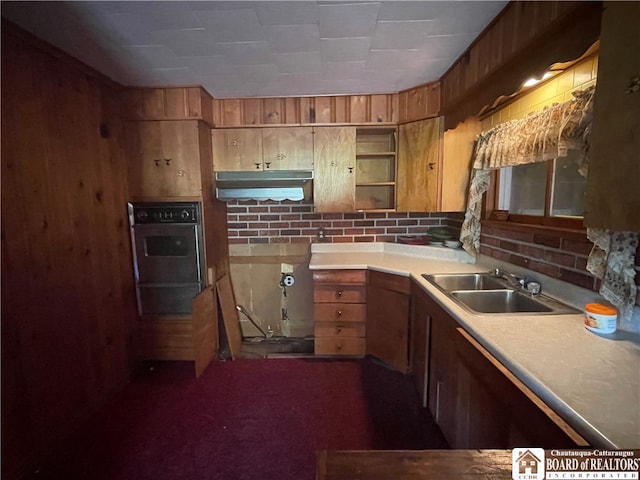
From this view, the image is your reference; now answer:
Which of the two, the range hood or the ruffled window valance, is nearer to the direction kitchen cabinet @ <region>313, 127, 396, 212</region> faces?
the ruffled window valance

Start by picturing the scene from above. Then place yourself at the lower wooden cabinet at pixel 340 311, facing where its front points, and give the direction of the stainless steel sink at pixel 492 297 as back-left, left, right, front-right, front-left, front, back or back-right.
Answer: front-left

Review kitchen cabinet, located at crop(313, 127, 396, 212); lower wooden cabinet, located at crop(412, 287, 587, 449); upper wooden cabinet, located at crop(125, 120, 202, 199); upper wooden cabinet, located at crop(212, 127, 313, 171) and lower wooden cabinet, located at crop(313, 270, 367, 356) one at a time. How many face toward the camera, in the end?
4

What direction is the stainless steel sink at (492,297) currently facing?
to the viewer's left

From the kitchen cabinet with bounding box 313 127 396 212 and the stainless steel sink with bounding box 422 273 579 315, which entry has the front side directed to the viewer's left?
the stainless steel sink

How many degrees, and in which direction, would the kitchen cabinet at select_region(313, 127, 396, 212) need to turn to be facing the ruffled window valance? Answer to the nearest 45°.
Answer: approximately 45° to its left

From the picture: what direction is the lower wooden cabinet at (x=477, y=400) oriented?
to the viewer's left

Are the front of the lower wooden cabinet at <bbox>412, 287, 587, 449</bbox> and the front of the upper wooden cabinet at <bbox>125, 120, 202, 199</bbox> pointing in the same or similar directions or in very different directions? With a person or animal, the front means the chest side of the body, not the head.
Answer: very different directions

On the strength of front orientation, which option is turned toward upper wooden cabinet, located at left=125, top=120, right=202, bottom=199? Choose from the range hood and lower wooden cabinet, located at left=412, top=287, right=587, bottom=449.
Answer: the lower wooden cabinet

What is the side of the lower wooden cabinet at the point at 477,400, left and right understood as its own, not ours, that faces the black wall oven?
front

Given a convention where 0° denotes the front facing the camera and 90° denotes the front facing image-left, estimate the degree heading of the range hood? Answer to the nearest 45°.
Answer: approximately 0°
